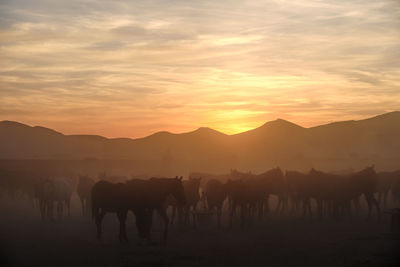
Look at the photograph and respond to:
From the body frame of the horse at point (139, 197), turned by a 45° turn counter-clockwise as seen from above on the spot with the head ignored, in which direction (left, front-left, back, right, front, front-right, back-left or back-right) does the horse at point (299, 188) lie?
front

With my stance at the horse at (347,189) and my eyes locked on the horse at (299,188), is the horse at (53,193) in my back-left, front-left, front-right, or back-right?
front-left

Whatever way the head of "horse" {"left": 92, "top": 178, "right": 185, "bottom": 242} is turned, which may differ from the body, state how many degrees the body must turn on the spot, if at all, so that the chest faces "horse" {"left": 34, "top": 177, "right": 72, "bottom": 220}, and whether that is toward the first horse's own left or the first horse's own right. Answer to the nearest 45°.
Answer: approximately 135° to the first horse's own left

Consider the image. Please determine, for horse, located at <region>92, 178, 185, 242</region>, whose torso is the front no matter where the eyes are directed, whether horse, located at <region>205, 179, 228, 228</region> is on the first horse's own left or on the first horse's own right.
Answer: on the first horse's own left

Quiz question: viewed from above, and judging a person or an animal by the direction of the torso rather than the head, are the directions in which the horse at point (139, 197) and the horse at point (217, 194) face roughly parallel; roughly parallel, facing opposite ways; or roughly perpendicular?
roughly perpendicular

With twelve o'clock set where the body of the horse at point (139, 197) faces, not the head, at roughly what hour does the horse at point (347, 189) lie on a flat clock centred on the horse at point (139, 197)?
the horse at point (347, 189) is roughly at 11 o'clock from the horse at point (139, 197).

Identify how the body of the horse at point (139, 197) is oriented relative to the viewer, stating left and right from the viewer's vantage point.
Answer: facing to the right of the viewer

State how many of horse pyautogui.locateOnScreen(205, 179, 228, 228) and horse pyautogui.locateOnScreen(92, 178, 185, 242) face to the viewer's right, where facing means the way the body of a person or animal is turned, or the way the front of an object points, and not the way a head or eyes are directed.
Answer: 1
